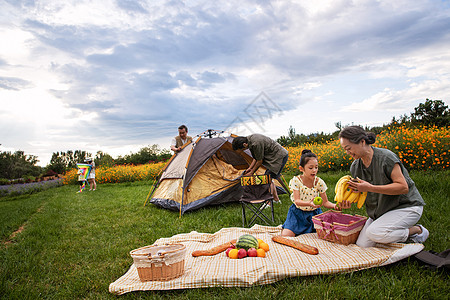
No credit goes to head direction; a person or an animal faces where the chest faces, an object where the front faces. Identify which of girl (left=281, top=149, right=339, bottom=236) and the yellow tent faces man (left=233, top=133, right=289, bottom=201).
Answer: the yellow tent

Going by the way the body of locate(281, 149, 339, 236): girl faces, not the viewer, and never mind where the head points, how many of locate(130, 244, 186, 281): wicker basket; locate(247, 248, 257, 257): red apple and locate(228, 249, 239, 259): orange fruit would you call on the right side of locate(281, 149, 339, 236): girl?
3

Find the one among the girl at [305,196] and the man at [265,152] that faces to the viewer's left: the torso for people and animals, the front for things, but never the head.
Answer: the man

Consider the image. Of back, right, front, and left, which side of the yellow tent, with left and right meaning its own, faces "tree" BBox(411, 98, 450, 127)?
left

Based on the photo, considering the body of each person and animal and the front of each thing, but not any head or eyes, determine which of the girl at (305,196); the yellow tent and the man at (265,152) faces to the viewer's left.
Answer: the man

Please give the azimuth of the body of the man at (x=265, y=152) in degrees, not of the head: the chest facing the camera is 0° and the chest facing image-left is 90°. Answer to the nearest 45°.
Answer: approximately 90°

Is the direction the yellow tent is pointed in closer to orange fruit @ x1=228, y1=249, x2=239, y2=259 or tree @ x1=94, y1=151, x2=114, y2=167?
the orange fruit

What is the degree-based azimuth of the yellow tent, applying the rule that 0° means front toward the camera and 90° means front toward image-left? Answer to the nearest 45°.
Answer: approximately 315°

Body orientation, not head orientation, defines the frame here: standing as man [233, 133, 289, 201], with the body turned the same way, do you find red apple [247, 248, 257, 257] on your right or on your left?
on your left

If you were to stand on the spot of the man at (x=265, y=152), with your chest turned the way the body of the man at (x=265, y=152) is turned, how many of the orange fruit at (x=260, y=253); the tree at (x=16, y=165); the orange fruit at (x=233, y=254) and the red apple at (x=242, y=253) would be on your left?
3
